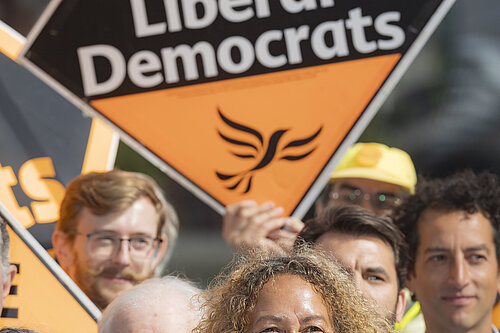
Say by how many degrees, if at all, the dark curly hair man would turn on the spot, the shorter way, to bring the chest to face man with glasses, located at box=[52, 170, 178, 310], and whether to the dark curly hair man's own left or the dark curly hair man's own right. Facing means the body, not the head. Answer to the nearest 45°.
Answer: approximately 90° to the dark curly hair man's own right

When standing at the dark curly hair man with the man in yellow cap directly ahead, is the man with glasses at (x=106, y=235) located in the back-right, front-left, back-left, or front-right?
front-left

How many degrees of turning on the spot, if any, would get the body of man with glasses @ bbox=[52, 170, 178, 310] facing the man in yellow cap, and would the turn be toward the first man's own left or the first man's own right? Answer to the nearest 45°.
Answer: approximately 45° to the first man's own left

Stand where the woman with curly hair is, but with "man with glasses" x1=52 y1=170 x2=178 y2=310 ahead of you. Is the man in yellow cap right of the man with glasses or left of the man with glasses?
right

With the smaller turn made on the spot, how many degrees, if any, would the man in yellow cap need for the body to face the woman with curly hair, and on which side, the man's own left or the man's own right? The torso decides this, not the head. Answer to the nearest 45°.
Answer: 0° — they already face them

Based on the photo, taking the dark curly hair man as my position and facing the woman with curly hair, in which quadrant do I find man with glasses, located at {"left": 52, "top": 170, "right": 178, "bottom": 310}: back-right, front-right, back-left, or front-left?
front-right

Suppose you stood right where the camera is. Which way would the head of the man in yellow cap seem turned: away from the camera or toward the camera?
toward the camera

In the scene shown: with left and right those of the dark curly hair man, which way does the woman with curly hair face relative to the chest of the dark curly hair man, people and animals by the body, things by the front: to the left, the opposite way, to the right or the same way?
the same way

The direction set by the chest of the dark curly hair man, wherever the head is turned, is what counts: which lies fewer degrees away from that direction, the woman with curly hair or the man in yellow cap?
the woman with curly hair

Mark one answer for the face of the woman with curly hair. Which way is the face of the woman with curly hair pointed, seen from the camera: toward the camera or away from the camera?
toward the camera

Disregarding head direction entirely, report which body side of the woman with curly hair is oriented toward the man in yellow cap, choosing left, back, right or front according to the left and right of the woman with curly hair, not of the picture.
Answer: back

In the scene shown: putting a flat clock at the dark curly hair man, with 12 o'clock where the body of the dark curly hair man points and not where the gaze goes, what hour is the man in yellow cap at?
The man in yellow cap is roughly at 4 o'clock from the dark curly hair man.

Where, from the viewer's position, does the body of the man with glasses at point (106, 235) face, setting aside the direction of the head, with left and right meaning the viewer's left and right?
facing the viewer and to the right of the viewer

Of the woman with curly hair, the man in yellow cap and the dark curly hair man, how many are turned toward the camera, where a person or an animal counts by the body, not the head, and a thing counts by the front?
3

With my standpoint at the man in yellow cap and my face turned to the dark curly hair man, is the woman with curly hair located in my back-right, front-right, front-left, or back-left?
front-right

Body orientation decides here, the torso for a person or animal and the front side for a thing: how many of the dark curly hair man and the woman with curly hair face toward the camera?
2

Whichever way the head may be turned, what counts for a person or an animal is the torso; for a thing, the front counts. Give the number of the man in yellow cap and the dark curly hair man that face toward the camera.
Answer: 2

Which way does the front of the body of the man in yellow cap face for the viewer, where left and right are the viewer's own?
facing the viewer

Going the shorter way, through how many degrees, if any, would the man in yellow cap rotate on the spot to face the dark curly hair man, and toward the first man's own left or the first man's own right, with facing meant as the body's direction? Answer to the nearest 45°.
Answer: approximately 45° to the first man's own left

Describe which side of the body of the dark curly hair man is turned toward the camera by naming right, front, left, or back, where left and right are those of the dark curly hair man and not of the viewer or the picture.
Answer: front

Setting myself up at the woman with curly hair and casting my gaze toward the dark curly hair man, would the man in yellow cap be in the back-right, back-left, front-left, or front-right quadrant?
front-left

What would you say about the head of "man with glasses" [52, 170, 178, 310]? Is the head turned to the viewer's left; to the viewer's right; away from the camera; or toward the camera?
toward the camera
